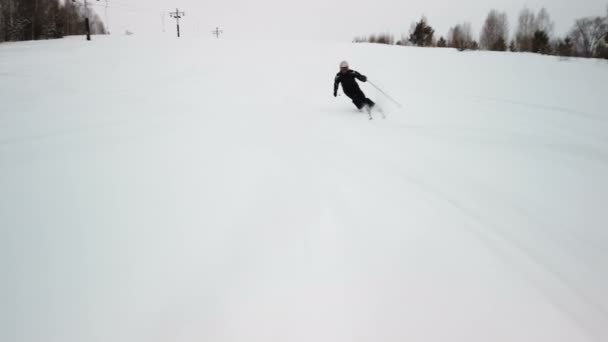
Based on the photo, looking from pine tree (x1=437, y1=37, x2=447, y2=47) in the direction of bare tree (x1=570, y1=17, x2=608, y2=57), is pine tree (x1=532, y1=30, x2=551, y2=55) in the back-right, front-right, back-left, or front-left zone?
front-right

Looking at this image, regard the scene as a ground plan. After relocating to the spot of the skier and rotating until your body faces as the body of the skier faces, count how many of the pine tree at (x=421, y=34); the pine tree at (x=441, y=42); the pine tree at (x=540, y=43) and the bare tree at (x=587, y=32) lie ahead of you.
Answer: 0

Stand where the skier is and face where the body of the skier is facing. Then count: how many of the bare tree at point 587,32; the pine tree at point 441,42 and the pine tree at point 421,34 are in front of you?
0

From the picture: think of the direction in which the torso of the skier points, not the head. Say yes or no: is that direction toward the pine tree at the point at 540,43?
no

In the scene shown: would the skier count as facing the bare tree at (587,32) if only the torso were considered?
no

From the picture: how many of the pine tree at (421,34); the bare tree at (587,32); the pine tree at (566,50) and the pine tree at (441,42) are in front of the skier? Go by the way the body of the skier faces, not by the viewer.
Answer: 0

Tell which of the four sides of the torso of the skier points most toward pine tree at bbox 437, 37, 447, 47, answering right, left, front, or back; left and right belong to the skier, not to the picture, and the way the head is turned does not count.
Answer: back

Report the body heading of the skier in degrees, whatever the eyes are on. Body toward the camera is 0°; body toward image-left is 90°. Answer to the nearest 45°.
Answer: approximately 0°

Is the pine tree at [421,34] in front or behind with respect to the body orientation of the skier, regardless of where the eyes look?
behind

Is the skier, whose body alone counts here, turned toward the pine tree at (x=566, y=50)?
no
